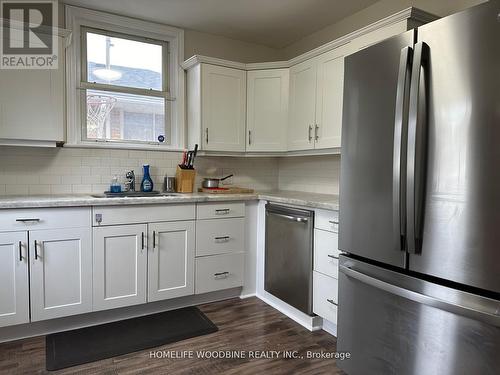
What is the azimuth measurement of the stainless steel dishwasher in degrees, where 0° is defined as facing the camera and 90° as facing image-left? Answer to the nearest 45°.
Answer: approximately 45°

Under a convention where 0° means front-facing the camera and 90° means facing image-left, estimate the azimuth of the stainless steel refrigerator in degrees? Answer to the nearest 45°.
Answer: approximately 45°

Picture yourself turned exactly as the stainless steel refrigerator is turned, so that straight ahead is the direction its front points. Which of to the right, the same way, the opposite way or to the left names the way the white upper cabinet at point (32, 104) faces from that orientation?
to the left

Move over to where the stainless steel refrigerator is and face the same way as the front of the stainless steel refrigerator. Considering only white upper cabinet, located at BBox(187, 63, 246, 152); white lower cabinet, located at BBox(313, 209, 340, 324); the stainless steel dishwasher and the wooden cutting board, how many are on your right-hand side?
4

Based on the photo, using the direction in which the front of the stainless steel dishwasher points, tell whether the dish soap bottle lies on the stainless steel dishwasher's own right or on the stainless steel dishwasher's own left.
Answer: on the stainless steel dishwasher's own right

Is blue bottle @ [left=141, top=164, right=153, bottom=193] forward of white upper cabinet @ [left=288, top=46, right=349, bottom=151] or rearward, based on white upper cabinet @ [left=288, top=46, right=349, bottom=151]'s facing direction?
forward

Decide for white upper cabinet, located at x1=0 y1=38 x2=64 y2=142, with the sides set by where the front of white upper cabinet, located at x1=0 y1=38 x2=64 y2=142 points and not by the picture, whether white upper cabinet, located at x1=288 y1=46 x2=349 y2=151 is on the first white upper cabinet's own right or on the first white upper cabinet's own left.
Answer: on the first white upper cabinet's own left

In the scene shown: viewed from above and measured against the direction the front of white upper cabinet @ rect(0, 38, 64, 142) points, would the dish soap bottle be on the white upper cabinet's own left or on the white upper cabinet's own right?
on the white upper cabinet's own left

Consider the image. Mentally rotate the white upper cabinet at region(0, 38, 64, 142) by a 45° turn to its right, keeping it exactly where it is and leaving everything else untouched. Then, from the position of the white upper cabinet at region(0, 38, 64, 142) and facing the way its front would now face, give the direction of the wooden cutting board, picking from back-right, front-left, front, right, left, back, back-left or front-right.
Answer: back-left

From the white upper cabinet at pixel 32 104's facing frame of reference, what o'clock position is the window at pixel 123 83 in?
The window is roughly at 8 o'clock from the white upper cabinet.

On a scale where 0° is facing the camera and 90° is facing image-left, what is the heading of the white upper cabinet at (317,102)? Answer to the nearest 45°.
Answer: approximately 45°

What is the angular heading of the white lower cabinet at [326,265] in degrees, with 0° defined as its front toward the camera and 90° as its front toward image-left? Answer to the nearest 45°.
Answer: approximately 45°

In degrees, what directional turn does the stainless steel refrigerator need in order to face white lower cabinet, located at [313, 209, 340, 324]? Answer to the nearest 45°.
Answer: approximately 90° to its right

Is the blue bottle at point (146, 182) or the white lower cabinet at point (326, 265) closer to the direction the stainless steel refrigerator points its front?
the blue bottle

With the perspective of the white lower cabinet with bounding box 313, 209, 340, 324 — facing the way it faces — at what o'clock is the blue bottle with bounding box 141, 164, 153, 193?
The blue bottle is roughly at 2 o'clock from the white lower cabinet.
